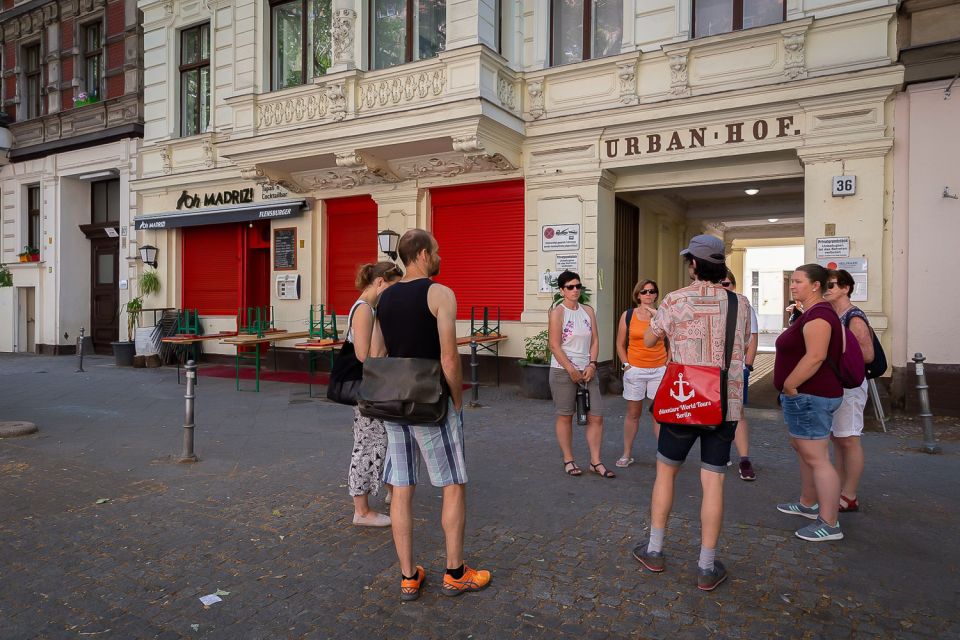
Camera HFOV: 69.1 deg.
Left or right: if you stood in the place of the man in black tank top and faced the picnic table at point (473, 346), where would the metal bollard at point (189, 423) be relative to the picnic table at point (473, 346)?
left

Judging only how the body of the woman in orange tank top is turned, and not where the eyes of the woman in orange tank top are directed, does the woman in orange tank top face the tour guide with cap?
yes

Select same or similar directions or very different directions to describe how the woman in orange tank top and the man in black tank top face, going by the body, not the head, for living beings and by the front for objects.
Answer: very different directions

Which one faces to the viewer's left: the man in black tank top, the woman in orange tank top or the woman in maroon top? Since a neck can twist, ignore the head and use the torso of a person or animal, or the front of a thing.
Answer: the woman in maroon top

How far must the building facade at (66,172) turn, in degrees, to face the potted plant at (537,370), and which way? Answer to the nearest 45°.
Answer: approximately 90° to its left

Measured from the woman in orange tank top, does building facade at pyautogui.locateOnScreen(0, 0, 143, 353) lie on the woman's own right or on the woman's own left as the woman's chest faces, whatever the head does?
on the woman's own right

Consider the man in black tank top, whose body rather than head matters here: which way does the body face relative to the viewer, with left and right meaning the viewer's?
facing away from the viewer and to the right of the viewer

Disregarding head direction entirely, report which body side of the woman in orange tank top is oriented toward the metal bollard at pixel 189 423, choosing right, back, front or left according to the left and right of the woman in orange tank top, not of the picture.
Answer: right

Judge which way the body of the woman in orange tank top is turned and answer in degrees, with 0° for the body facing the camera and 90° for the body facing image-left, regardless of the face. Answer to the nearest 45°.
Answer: approximately 0°

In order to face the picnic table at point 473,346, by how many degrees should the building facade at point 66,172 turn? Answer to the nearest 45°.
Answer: approximately 90° to its left

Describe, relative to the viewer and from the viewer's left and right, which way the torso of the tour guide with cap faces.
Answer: facing away from the viewer and to the left of the viewer

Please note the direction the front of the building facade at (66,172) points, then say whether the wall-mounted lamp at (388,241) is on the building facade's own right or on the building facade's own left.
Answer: on the building facade's own left

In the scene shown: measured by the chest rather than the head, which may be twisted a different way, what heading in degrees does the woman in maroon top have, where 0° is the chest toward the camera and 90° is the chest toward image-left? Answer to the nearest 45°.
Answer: approximately 90°

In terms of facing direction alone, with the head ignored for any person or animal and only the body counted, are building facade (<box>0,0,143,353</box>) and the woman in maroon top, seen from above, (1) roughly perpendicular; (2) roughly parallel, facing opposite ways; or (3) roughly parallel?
roughly perpendicular

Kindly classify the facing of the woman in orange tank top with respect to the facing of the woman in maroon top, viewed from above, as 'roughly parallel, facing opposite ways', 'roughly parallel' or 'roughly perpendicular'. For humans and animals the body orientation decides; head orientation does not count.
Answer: roughly perpendicular

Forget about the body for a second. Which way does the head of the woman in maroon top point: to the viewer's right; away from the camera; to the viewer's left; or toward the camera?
to the viewer's left

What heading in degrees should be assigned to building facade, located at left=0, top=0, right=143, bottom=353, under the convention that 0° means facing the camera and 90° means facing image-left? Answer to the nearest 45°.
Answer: approximately 45°

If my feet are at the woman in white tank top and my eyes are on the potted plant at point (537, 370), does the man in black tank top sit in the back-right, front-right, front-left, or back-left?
back-left
